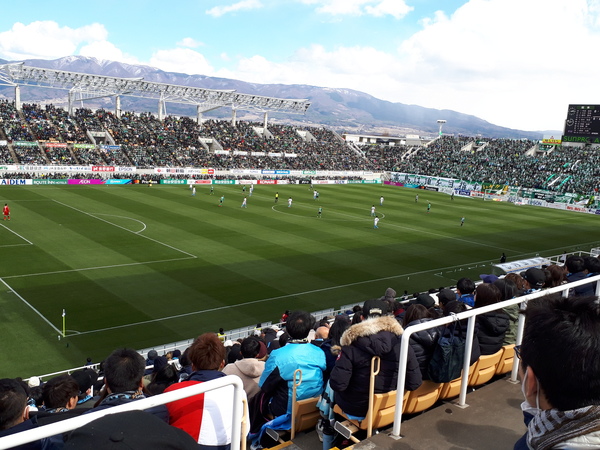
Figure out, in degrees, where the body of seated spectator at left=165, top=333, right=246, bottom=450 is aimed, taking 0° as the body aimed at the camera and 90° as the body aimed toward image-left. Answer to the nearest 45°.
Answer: approximately 180°

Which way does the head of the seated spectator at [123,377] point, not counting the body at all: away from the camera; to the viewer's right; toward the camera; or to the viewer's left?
away from the camera

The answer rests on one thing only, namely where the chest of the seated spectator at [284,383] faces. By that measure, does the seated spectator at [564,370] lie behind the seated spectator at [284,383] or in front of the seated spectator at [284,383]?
behind

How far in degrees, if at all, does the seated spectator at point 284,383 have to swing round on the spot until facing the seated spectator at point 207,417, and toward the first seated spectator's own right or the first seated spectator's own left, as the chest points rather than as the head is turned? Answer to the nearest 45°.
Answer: approximately 135° to the first seated spectator's own left

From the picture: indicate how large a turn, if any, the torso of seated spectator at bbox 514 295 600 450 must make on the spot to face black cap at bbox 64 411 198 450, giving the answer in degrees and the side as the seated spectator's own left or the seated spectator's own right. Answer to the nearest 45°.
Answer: approximately 90° to the seated spectator's own left

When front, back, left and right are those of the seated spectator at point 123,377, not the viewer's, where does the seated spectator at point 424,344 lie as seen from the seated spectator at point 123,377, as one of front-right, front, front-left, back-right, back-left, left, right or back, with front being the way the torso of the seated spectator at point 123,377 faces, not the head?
right

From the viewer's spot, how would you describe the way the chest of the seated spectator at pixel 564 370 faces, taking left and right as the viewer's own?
facing away from the viewer and to the left of the viewer

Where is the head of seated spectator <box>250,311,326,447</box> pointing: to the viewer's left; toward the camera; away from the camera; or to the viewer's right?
away from the camera

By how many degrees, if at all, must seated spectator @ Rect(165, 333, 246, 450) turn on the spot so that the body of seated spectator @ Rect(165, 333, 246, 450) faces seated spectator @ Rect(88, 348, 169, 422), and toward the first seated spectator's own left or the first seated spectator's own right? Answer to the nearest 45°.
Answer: approximately 45° to the first seated spectator's own left

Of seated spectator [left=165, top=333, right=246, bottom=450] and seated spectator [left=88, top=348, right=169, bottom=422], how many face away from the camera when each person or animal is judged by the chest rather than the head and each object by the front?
2
